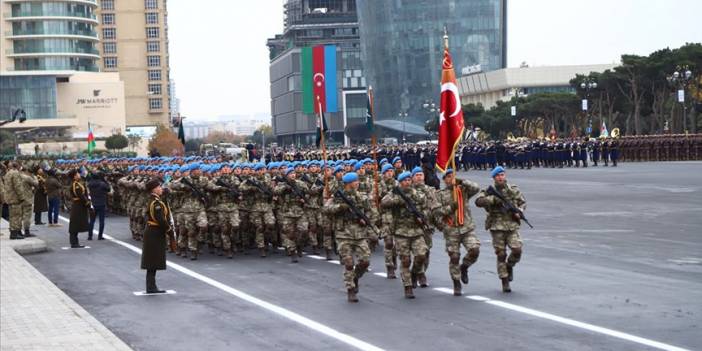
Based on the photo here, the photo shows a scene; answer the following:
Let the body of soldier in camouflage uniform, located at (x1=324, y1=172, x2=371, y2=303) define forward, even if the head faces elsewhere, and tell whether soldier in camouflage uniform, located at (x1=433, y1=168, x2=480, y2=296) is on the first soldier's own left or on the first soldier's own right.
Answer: on the first soldier's own left

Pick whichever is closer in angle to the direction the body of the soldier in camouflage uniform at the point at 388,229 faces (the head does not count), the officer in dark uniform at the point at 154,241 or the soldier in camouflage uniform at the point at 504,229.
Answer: the soldier in camouflage uniform

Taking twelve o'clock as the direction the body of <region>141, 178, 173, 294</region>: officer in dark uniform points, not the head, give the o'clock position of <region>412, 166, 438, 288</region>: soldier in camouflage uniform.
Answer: The soldier in camouflage uniform is roughly at 1 o'clock from the officer in dark uniform.

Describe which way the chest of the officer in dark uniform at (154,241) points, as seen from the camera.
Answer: to the viewer's right

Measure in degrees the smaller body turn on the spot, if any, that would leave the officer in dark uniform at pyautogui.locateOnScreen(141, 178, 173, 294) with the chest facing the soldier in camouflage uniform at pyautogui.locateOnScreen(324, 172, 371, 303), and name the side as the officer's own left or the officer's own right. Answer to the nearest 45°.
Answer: approximately 45° to the officer's own right

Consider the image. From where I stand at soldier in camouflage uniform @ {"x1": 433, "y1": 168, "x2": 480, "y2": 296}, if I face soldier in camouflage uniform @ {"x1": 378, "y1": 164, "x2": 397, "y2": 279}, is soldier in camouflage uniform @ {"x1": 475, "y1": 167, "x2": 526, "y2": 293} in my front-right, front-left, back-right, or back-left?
back-right

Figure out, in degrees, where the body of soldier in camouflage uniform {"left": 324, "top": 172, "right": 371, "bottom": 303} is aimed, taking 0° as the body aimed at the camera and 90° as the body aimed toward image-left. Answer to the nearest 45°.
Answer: approximately 315°

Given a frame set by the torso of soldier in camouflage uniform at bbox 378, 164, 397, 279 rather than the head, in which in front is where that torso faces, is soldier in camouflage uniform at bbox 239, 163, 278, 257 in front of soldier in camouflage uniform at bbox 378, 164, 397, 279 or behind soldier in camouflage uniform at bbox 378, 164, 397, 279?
behind

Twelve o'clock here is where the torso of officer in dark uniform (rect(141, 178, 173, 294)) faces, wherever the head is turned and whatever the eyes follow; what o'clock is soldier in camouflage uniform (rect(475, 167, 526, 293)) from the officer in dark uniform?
The soldier in camouflage uniform is roughly at 1 o'clock from the officer in dark uniform.
